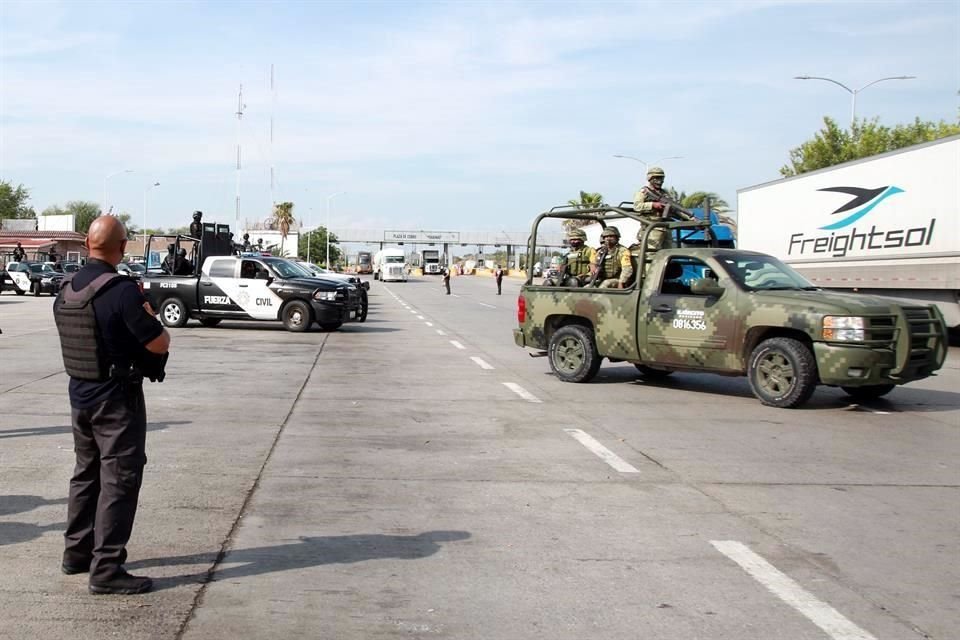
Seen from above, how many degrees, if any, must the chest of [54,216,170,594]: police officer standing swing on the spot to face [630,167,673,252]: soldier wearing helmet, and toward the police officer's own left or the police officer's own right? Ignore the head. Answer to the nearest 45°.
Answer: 0° — they already face them

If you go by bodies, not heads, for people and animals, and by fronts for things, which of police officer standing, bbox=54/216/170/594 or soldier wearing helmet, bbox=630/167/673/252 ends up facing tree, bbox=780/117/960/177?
the police officer standing

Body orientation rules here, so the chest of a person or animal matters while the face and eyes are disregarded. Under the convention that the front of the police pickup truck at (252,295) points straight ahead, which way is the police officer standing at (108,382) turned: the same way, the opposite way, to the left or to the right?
to the left

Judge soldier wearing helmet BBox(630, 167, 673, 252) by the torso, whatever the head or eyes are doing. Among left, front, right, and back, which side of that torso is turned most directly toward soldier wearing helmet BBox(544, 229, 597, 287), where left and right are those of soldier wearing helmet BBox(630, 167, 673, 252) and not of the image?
back

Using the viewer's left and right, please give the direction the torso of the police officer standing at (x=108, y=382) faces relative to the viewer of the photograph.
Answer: facing away from the viewer and to the right of the viewer

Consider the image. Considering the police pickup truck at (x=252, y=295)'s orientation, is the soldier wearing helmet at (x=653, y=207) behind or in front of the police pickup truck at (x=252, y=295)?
in front

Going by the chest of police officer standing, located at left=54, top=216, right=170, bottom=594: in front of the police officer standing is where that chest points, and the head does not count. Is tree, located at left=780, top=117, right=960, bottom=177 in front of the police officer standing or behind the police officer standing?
in front

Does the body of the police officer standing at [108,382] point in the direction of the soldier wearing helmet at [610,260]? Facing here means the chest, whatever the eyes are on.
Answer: yes

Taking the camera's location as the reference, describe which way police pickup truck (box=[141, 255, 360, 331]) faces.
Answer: facing the viewer and to the right of the viewer
